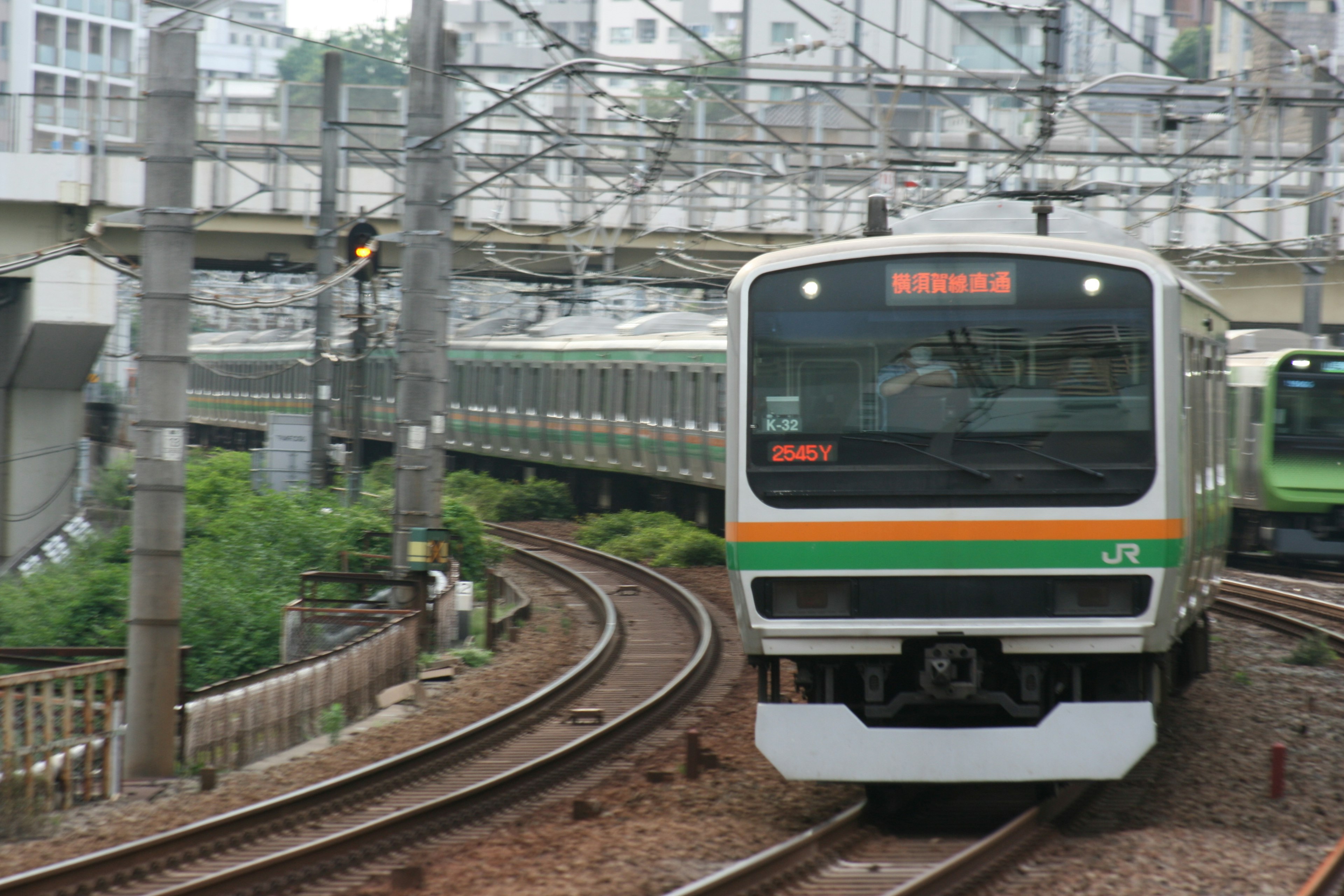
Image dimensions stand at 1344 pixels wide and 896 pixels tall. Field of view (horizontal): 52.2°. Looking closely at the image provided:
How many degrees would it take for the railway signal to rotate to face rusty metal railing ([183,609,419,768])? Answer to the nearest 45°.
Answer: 0° — it already faces it

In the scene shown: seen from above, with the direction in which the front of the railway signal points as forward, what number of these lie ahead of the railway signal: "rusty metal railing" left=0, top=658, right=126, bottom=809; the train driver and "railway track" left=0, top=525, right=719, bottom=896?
3

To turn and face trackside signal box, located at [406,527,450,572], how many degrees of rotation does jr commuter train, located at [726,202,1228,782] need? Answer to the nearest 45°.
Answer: approximately 135° to its right

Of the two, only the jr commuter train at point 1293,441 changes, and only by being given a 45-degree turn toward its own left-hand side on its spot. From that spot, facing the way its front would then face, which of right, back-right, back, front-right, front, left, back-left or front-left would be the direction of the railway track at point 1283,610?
right

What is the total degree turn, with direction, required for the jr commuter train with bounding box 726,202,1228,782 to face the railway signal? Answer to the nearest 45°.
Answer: approximately 135° to its right

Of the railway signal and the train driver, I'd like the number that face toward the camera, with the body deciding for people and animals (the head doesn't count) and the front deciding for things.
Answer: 2

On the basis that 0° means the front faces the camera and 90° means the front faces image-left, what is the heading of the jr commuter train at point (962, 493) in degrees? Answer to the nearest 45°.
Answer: approximately 0°

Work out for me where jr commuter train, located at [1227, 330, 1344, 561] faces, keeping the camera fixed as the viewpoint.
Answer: facing the viewer and to the right of the viewer

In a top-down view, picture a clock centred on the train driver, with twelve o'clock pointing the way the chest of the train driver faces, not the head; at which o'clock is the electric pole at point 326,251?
The electric pole is roughly at 5 o'clock from the train driver.
